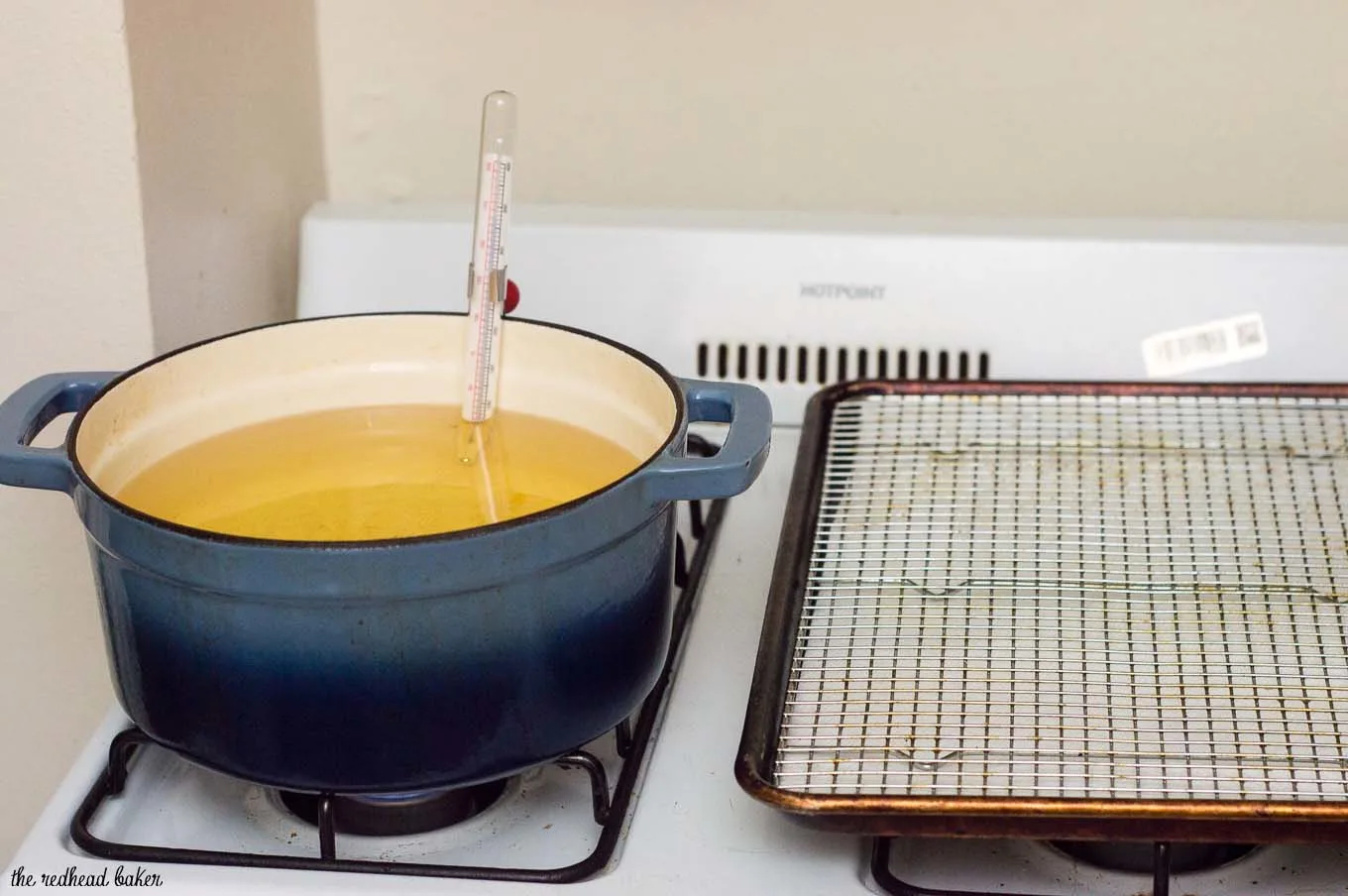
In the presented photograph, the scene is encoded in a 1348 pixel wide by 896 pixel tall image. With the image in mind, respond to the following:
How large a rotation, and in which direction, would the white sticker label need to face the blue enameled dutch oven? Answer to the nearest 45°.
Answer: approximately 45° to its right

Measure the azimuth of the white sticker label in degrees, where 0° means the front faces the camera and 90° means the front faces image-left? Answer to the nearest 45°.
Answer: approximately 0°
